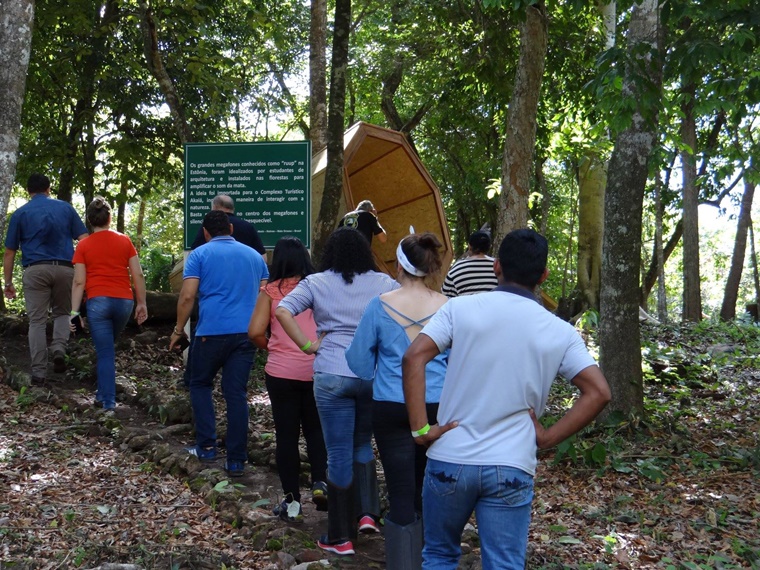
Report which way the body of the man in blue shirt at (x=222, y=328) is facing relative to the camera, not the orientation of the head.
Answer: away from the camera

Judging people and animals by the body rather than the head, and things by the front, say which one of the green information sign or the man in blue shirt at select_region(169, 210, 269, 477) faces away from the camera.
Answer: the man in blue shirt

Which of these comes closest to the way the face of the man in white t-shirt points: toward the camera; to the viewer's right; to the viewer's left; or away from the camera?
away from the camera

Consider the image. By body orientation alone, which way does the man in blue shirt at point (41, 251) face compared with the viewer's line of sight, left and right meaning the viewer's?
facing away from the viewer

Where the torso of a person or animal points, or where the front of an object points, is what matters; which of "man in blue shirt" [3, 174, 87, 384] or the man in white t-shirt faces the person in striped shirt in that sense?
the man in white t-shirt

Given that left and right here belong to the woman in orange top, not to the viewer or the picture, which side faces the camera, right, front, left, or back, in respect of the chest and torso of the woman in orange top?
back

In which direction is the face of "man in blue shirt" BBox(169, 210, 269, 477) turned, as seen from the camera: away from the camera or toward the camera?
away from the camera

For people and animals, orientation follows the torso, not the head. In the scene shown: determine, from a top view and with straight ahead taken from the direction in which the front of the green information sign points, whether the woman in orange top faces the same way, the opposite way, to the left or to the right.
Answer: the opposite way

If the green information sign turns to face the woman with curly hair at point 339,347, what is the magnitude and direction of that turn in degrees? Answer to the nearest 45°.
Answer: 0° — it already faces them

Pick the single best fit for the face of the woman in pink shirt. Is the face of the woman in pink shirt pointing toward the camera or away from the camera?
away from the camera

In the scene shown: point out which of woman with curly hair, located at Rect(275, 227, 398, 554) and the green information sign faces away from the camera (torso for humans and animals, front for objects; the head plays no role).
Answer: the woman with curly hair

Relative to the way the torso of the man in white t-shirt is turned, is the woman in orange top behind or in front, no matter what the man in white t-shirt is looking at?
in front

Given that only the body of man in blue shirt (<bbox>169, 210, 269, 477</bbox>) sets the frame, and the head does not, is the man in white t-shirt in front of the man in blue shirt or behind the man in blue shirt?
behind

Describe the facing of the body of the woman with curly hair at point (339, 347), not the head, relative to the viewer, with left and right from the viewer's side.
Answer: facing away from the viewer
